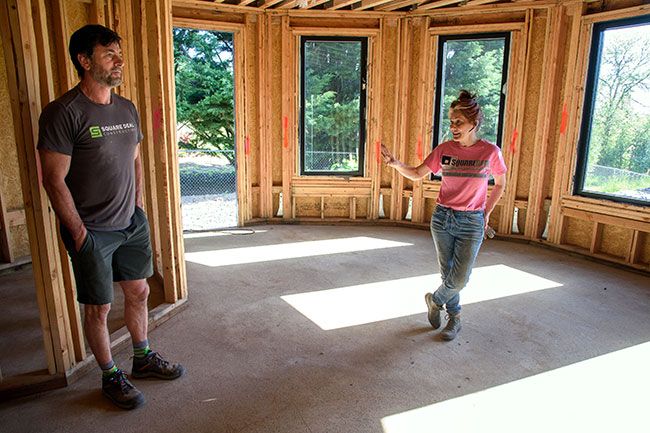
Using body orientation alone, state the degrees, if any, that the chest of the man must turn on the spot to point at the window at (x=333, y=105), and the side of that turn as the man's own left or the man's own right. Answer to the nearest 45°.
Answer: approximately 90° to the man's own left

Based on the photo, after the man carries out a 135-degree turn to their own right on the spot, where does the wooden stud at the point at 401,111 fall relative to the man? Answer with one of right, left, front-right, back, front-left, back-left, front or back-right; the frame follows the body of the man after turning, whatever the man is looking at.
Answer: back-right

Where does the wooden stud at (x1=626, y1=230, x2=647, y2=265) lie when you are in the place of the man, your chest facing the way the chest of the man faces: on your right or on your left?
on your left

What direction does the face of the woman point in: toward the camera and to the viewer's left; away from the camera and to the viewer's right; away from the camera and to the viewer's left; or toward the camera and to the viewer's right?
toward the camera and to the viewer's left

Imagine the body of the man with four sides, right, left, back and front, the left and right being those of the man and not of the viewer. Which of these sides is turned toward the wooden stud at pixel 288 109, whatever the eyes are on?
left

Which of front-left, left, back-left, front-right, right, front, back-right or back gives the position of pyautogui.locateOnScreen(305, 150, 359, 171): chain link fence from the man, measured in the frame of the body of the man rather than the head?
left

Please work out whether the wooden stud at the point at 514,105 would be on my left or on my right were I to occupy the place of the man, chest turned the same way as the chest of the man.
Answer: on my left

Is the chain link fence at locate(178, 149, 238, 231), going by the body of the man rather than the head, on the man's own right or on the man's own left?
on the man's own left

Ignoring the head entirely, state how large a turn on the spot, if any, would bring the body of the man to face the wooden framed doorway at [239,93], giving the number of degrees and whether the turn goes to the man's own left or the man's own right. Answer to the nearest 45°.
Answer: approximately 90° to the man's own left

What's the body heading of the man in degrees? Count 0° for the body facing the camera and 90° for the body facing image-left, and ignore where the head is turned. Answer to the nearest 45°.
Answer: approximately 315°

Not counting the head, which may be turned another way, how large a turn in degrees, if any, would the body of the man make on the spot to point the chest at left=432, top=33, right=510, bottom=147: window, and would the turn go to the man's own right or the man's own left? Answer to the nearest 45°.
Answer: approximately 90° to the man's own left
